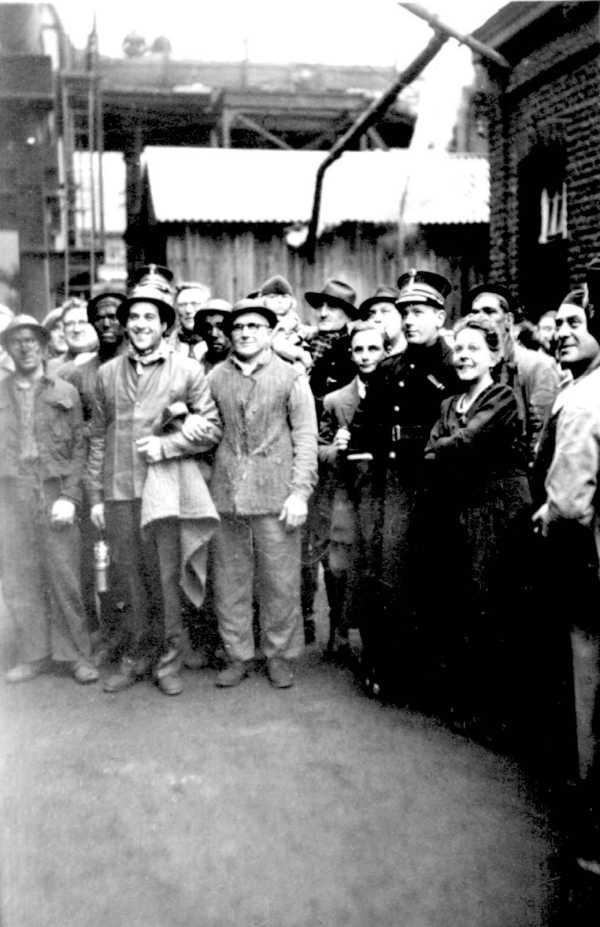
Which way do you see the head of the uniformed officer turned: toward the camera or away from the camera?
toward the camera

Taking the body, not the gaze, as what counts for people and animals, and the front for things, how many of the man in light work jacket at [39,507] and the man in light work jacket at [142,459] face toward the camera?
2

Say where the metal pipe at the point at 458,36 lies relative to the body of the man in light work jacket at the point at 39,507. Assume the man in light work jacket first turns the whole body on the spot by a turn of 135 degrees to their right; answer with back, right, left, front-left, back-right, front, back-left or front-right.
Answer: right

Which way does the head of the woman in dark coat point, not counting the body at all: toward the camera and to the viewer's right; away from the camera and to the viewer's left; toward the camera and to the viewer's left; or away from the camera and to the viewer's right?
toward the camera and to the viewer's left

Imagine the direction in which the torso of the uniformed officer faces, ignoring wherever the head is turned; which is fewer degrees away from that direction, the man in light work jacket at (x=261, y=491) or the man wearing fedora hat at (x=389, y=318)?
the man in light work jacket

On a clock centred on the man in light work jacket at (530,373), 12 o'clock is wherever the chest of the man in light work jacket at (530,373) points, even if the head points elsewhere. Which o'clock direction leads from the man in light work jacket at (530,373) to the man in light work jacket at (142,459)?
the man in light work jacket at (142,459) is roughly at 1 o'clock from the man in light work jacket at (530,373).

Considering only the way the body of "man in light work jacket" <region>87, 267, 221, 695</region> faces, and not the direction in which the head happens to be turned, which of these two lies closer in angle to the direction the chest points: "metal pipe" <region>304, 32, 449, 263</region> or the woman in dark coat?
the woman in dark coat

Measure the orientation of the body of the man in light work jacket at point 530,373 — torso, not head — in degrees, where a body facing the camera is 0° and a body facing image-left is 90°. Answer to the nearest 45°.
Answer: approximately 45°

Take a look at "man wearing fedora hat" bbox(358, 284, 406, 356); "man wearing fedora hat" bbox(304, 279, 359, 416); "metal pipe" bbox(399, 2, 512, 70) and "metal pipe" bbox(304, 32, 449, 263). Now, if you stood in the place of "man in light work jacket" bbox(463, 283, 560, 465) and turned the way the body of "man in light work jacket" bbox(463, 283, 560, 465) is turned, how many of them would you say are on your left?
0

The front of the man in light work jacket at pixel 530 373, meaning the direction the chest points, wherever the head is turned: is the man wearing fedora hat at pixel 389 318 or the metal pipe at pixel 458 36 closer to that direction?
the man wearing fedora hat

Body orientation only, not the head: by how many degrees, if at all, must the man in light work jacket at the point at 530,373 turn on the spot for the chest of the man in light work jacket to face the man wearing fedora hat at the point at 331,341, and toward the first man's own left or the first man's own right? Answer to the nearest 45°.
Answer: approximately 90° to the first man's own right

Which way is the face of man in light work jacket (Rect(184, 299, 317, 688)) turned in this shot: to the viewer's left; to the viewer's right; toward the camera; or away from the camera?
toward the camera

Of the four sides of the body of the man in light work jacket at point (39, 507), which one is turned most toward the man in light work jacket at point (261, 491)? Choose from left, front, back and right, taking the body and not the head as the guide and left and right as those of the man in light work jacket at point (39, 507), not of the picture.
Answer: left

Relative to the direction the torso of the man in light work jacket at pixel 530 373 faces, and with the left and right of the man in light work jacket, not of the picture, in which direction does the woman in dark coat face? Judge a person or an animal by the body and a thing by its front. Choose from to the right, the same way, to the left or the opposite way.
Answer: the same way

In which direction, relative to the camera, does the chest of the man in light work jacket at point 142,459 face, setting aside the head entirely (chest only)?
toward the camera

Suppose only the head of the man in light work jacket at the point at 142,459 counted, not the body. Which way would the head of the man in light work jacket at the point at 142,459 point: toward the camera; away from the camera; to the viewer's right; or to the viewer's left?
toward the camera

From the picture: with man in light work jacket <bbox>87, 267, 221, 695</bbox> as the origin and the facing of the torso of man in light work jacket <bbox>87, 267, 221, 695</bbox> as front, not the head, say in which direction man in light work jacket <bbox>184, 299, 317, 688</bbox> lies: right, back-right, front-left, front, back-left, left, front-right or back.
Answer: left

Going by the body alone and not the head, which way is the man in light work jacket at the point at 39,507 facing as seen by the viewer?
toward the camera

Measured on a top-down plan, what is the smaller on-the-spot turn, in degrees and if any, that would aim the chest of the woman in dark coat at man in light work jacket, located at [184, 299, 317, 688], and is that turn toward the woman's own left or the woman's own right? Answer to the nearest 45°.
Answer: approximately 90° to the woman's own right

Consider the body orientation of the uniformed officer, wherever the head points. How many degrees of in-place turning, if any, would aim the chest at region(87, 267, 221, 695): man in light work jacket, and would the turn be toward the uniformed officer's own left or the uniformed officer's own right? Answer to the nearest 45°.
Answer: approximately 45° to the uniformed officer's own right

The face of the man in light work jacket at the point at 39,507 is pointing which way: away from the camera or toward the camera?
toward the camera
